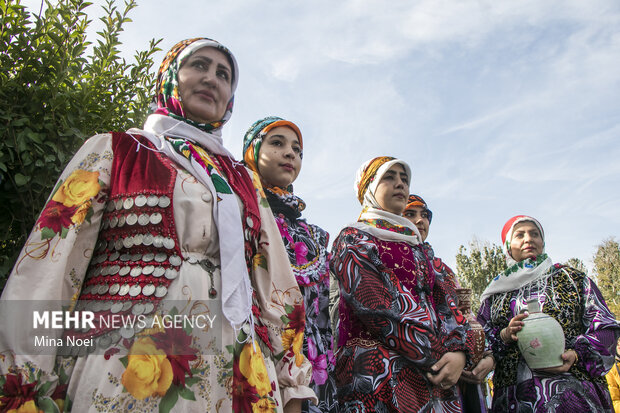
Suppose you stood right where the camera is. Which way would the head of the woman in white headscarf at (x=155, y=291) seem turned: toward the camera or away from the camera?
toward the camera

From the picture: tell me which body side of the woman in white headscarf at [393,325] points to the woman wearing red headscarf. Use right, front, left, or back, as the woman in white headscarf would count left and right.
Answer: left

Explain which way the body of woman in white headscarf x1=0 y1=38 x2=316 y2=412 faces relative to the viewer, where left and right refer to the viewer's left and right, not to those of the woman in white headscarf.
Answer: facing the viewer and to the right of the viewer

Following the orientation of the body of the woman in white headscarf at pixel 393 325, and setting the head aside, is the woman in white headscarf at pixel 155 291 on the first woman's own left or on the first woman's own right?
on the first woman's own right

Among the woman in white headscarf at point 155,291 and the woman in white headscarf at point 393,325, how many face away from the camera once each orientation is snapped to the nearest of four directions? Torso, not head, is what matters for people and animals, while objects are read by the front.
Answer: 0

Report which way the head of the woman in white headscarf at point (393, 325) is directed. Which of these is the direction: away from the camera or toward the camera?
toward the camera

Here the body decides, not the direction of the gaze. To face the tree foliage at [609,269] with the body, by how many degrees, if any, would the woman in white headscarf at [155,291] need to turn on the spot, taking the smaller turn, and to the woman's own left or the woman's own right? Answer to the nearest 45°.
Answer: approximately 90° to the woman's own left

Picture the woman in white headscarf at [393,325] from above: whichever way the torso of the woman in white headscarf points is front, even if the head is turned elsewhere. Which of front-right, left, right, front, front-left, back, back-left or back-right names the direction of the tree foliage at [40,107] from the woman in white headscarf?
right

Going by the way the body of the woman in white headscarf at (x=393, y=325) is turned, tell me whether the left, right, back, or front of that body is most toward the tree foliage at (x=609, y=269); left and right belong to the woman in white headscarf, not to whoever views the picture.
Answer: left

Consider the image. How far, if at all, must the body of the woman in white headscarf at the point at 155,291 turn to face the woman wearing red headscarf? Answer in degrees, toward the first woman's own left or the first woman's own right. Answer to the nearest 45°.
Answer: approximately 90° to the first woman's own left
